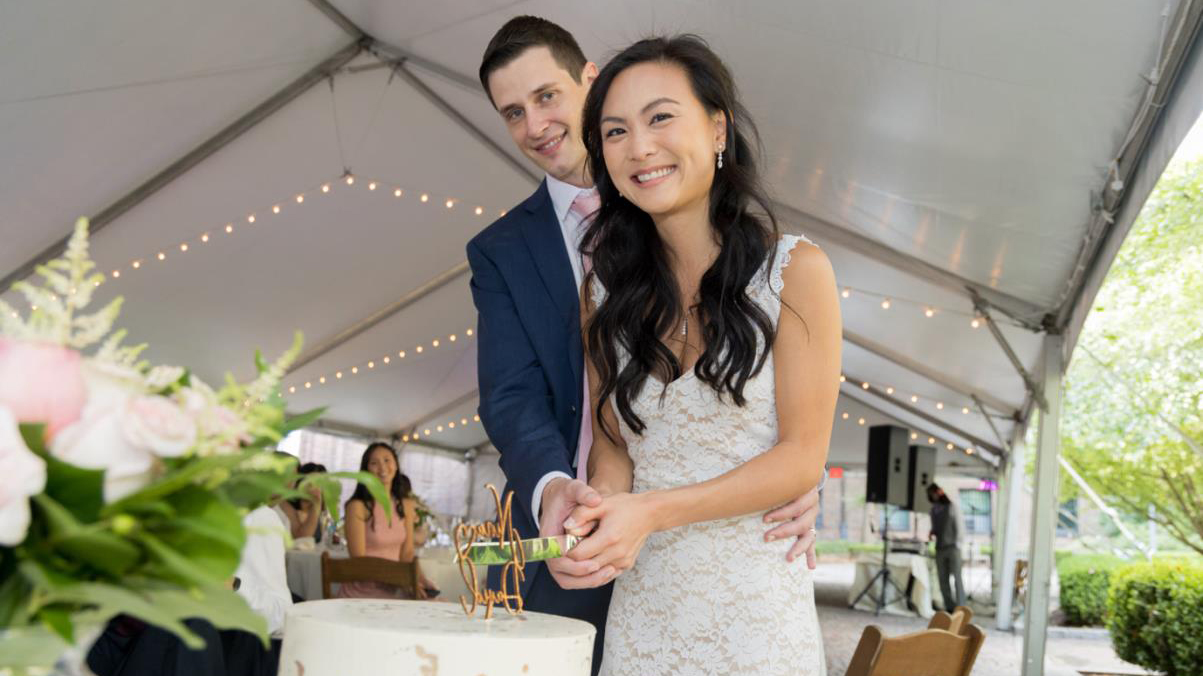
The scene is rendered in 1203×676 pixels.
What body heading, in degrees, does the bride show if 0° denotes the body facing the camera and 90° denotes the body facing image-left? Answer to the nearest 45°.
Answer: approximately 45°

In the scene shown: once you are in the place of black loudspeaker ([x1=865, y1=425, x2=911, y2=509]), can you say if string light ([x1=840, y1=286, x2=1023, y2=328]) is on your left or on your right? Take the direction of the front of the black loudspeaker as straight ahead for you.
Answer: on your left

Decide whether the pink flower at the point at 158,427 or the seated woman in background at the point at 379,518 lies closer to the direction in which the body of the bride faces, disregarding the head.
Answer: the pink flower

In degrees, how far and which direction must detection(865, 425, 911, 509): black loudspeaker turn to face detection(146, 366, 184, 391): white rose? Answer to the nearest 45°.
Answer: approximately 45° to its left

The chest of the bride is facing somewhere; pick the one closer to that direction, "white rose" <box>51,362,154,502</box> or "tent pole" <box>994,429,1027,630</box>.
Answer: the white rose

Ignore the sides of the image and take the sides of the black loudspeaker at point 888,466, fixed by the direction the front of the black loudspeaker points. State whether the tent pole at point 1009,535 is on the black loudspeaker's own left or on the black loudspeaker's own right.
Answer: on the black loudspeaker's own left

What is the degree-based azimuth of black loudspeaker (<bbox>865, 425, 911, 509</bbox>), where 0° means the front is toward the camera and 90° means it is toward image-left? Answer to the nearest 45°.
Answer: approximately 45°

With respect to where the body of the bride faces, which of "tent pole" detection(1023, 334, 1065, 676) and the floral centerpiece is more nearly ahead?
the floral centerpiece

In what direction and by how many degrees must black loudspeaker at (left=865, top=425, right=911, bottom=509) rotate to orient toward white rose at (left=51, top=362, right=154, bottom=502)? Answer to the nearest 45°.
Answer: approximately 45° to its left
